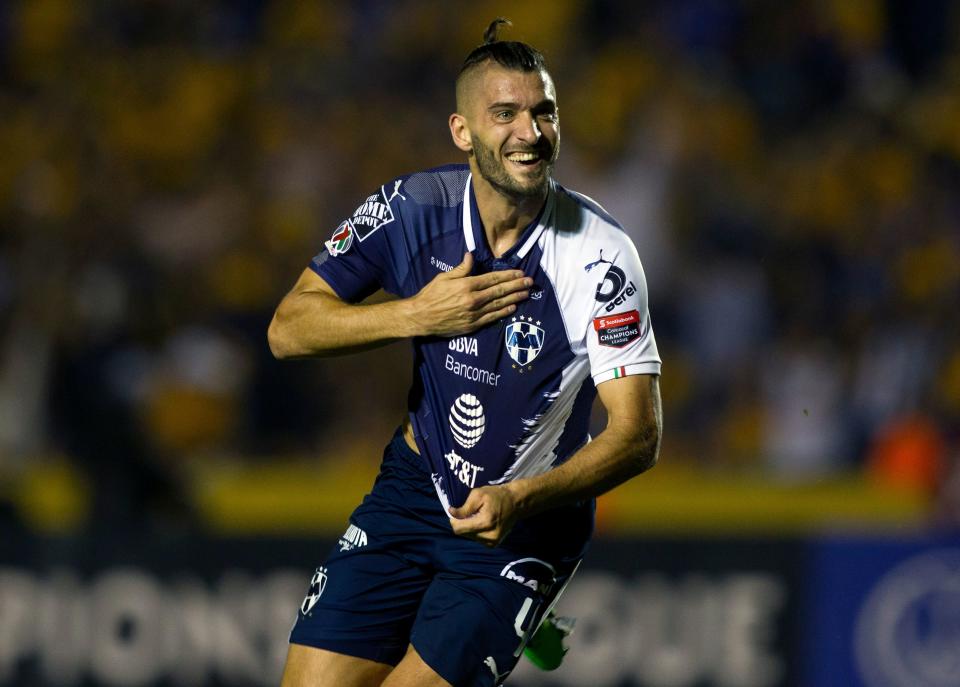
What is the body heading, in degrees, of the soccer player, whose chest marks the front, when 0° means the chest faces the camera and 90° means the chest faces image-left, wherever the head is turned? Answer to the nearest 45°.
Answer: approximately 0°
